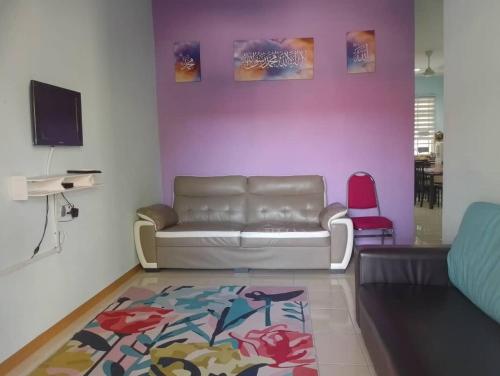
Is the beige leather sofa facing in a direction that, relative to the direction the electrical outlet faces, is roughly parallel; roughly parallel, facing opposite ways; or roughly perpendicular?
roughly perpendicular

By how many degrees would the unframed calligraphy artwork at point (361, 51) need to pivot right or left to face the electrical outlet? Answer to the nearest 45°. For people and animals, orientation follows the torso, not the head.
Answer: approximately 45° to its right

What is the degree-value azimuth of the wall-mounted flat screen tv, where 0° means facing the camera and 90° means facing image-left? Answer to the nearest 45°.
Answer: approximately 315°

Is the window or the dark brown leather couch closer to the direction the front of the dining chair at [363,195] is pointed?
the dark brown leather couch

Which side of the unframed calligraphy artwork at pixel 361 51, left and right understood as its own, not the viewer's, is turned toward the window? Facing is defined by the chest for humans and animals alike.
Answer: back

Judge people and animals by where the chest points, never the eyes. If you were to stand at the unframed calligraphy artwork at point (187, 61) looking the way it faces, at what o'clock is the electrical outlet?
The electrical outlet is roughly at 1 o'clock from the unframed calligraphy artwork.

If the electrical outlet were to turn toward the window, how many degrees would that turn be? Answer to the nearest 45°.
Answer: approximately 90° to its left
